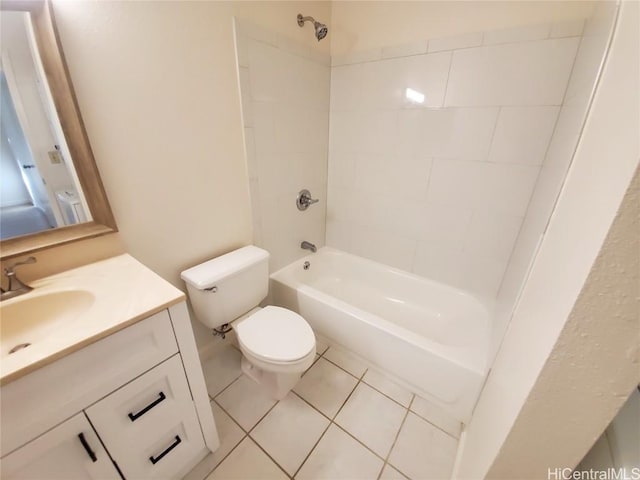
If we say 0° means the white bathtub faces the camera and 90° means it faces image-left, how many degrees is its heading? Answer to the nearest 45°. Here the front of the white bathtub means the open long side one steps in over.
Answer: approximately 45°

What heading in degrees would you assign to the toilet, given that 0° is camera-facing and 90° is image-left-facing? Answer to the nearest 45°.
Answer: approximately 315°

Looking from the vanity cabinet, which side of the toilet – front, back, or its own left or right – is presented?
right

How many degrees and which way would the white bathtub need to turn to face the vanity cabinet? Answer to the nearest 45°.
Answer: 0° — it already faces it

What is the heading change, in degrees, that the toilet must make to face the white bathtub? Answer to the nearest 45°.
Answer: approximately 45° to its left
